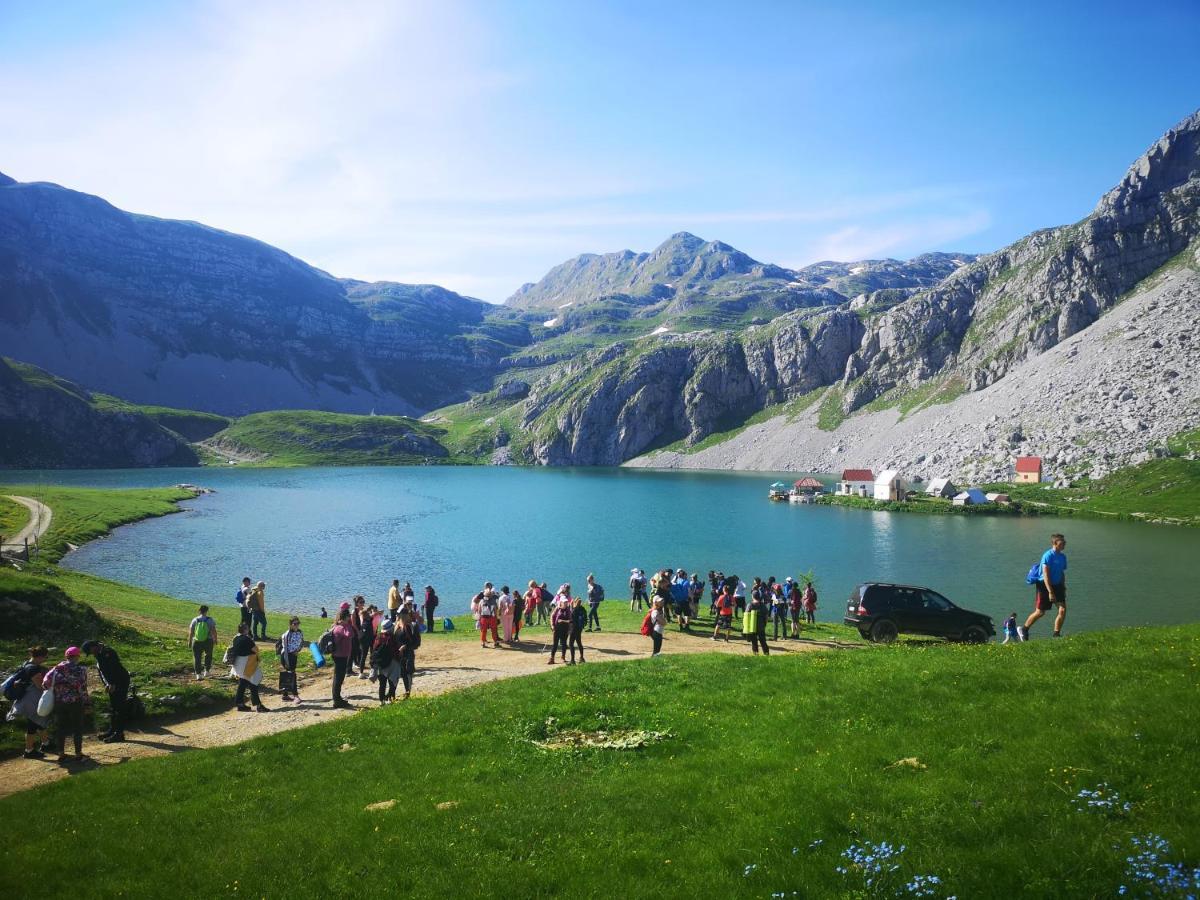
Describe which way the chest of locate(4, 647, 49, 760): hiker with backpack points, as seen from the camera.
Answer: to the viewer's right

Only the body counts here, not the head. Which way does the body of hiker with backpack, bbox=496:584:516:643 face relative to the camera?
away from the camera

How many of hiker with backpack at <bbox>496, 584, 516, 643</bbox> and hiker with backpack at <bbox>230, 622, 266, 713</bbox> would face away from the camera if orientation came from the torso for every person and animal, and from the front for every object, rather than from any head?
1

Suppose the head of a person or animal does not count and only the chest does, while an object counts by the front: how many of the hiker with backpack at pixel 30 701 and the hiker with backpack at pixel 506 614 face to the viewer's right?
1

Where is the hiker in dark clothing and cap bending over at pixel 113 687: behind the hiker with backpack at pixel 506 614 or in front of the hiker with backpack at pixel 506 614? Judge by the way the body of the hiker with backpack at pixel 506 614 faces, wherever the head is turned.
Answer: behind

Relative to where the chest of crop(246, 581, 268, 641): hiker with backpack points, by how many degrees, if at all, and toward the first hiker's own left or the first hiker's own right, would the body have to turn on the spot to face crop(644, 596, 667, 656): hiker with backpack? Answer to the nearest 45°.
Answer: approximately 45° to the first hiker's own right
